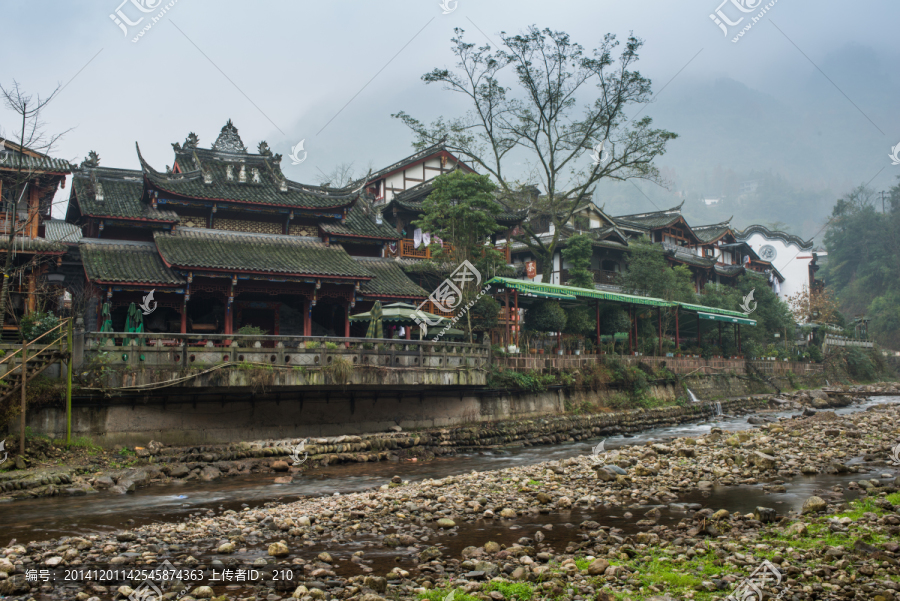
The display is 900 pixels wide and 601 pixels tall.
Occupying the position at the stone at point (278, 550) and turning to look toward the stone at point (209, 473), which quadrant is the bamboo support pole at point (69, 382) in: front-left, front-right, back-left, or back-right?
front-left

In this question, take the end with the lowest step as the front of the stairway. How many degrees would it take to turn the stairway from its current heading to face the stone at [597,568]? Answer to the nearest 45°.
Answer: approximately 135° to its left

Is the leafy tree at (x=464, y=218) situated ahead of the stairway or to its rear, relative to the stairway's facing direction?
to the rear

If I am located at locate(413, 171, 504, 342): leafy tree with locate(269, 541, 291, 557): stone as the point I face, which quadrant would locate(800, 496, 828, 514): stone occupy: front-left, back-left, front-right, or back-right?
front-left

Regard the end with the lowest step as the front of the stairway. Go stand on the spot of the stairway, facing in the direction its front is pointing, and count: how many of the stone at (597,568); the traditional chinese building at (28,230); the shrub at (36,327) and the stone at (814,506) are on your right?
2

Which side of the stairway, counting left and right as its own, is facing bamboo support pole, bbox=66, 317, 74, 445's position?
back

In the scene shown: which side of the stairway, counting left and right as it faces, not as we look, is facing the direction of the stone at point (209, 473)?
back

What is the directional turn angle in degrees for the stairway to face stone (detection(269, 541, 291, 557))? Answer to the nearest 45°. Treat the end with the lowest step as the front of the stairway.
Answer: approximately 90° to its left

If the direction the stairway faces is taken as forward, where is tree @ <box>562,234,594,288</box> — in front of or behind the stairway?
behind

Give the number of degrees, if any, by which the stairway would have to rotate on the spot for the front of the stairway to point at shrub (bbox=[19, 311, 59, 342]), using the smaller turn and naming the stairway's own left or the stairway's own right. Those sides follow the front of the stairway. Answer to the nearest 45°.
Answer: approximately 90° to the stairway's own right

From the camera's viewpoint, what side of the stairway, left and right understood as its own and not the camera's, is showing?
left
